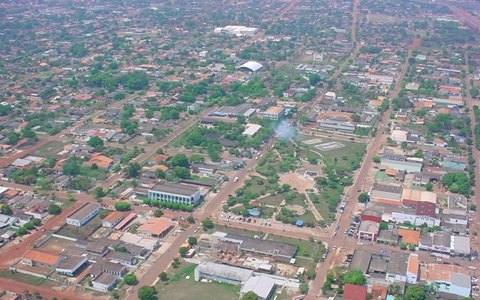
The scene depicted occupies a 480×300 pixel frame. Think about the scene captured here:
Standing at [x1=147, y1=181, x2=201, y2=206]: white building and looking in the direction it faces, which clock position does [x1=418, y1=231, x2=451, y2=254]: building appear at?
The building is roughly at 10 o'clock from the white building.

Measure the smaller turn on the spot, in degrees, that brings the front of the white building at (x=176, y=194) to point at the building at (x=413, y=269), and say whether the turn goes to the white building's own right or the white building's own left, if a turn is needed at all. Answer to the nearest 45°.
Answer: approximately 45° to the white building's own left

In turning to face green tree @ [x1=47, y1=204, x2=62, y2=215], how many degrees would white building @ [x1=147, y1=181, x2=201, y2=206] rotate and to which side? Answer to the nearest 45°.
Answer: approximately 90° to its right

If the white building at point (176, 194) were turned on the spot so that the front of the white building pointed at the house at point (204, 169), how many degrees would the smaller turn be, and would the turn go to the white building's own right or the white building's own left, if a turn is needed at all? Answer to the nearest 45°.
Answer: approximately 135° to the white building's own left

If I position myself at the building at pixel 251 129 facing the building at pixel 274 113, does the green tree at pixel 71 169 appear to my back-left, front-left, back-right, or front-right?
back-left

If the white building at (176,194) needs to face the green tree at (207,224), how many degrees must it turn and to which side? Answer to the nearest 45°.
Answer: approximately 45° to its left

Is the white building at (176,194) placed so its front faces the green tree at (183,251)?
yes

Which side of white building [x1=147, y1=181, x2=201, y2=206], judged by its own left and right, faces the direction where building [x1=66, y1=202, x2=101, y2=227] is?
right

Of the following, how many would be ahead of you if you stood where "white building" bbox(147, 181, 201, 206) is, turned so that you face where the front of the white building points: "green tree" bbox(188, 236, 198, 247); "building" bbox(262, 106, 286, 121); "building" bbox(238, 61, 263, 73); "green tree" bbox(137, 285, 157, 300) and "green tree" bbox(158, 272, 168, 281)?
3

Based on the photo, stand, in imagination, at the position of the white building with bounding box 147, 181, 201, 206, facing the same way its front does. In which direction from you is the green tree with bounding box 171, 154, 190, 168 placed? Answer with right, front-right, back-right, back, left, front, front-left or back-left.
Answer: back

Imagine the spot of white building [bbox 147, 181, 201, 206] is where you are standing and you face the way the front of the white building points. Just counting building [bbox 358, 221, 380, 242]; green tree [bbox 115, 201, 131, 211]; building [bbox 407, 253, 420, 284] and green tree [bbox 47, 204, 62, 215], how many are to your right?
2

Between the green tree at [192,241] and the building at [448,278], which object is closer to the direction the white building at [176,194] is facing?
the green tree

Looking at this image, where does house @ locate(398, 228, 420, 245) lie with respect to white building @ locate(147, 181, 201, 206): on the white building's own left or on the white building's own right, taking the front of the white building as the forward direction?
on the white building's own left

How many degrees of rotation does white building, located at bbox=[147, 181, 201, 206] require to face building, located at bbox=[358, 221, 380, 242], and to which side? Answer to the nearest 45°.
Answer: approximately 45° to its left
